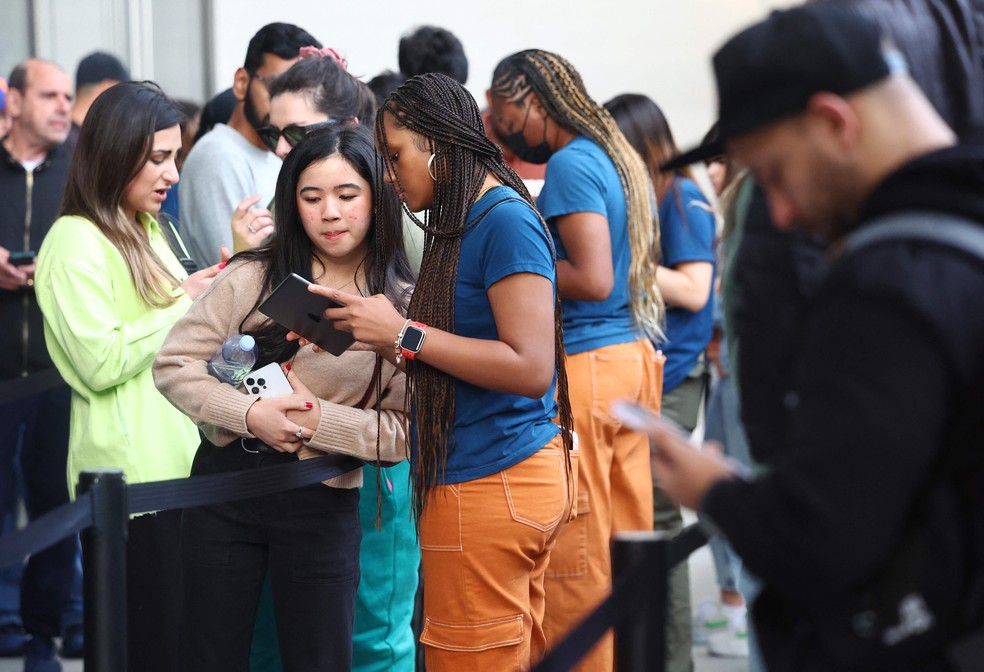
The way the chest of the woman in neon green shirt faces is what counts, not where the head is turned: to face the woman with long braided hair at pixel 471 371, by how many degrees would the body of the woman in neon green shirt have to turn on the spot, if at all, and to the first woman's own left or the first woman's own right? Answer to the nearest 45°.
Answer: approximately 45° to the first woman's own right

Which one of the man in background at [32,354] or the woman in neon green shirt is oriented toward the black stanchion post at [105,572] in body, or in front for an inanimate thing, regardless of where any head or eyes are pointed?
the man in background

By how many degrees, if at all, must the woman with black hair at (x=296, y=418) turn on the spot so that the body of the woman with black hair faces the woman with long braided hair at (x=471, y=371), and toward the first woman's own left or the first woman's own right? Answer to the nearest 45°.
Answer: approximately 45° to the first woman's own left

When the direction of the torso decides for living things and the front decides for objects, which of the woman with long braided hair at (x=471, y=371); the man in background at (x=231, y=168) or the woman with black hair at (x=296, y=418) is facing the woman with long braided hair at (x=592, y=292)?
the man in background

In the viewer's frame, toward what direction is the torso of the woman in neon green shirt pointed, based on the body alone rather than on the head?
to the viewer's right

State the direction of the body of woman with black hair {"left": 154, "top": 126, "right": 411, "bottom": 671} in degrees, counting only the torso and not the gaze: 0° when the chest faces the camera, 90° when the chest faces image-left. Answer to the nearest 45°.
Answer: approximately 0°

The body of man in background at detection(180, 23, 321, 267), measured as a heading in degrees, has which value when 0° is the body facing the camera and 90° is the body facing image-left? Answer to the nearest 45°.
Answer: approximately 315°

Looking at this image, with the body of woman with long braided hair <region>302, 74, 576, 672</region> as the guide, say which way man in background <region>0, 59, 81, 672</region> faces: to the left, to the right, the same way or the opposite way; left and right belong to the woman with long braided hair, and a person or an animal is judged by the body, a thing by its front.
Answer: to the left

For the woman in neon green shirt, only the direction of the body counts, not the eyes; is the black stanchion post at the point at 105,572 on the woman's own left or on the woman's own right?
on the woman's own right

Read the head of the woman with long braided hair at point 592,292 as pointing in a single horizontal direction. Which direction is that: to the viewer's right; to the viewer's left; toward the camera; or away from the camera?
to the viewer's left

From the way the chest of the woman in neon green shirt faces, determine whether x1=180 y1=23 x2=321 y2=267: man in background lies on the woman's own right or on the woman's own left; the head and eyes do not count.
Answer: on the woman's own left

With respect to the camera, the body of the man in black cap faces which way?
to the viewer's left

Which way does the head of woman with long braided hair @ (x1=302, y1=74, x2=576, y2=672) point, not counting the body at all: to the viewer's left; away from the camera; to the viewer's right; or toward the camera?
to the viewer's left

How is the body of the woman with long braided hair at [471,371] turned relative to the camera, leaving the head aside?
to the viewer's left
